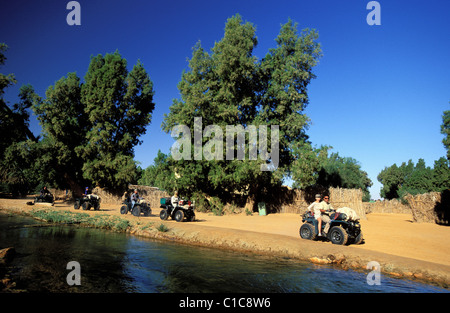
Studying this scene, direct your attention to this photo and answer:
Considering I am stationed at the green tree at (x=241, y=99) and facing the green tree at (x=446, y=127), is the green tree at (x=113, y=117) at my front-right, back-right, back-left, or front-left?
back-left

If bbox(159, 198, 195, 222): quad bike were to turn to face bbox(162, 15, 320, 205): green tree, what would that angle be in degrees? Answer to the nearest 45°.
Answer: approximately 90° to its left

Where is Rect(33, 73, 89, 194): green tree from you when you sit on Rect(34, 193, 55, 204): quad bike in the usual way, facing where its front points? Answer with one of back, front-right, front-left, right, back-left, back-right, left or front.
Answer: back-left

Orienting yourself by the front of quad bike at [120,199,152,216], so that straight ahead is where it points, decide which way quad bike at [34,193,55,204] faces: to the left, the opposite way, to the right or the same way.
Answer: the same way

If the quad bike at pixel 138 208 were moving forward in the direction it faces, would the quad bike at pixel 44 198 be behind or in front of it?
behind

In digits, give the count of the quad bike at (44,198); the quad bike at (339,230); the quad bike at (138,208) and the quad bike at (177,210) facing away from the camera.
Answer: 0

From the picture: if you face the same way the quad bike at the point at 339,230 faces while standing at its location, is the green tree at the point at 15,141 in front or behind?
behind

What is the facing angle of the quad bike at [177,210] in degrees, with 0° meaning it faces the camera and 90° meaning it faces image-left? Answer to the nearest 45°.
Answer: approximately 315°

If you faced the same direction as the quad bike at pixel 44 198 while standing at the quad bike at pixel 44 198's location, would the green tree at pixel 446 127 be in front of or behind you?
in front

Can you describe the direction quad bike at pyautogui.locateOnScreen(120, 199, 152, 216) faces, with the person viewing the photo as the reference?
facing the viewer and to the right of the viewer
